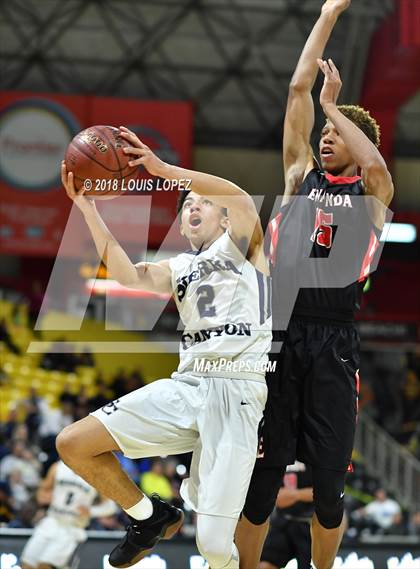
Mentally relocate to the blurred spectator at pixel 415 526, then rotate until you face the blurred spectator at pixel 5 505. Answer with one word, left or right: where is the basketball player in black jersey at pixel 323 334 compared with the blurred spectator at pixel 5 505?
left

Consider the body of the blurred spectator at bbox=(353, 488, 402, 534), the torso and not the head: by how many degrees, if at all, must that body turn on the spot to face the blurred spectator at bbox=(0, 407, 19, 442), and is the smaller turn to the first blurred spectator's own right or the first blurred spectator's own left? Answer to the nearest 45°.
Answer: approximately 90° to the first blurred spectator's own right

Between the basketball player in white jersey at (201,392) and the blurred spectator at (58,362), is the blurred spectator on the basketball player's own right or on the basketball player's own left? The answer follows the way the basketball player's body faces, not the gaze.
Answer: on the basketball player's own right

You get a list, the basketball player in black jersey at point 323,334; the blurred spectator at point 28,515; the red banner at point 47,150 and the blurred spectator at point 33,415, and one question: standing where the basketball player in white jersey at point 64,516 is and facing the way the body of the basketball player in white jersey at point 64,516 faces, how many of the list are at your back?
3

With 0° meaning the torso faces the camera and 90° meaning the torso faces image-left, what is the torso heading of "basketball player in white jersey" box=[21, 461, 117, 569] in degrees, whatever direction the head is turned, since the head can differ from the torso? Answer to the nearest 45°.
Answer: approximately 0°

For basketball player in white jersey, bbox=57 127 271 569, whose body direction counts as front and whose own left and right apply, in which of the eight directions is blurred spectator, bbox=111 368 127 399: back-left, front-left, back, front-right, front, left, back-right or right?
back-right

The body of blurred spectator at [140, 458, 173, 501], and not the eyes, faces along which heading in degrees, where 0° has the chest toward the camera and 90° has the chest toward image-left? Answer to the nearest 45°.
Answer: approximately 0°

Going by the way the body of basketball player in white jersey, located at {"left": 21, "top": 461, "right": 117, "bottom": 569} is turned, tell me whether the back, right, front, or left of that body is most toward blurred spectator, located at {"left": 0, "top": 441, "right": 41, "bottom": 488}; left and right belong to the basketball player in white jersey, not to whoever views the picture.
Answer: back
